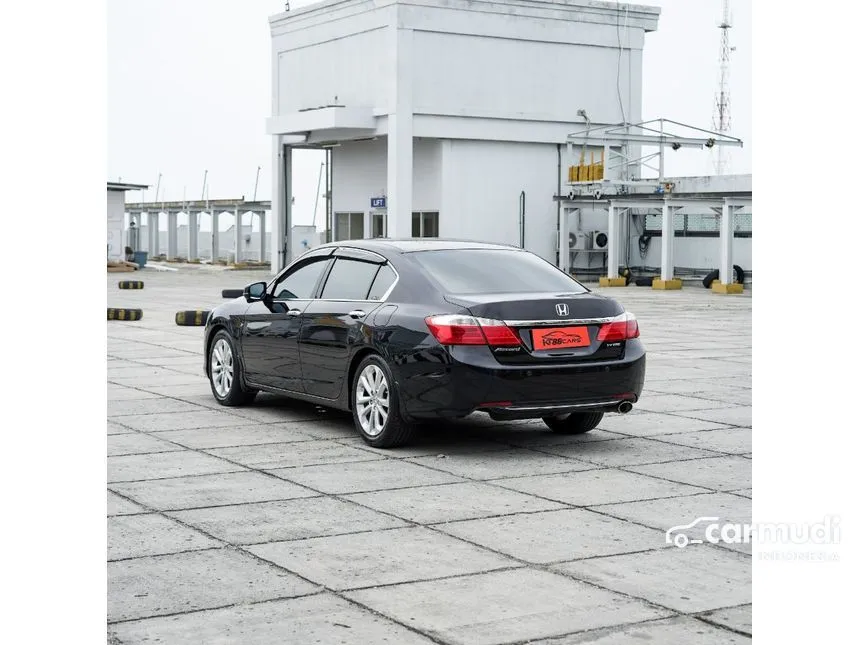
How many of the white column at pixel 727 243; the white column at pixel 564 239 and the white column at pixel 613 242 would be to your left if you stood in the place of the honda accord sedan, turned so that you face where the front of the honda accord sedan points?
0

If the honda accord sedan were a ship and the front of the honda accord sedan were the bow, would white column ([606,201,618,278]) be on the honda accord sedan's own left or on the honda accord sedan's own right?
on the honda accord sedan's own right

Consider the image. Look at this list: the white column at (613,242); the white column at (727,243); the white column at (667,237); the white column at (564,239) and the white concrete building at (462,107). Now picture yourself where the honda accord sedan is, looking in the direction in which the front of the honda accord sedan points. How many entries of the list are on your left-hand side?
0

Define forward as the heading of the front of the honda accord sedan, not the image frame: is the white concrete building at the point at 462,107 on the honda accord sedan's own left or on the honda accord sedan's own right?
on the honda accord sedan's own right

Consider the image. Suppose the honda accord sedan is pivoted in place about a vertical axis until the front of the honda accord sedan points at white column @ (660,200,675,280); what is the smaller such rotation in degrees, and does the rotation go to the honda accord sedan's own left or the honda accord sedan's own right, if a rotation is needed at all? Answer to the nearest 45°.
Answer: approximately 45° to the honda accord sedan's own right

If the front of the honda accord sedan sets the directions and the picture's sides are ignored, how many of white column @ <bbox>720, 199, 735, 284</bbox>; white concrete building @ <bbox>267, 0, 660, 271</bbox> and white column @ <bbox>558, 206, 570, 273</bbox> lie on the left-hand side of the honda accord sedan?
0

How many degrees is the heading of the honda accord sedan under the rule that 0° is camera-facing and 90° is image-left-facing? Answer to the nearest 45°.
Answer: approximately 135°

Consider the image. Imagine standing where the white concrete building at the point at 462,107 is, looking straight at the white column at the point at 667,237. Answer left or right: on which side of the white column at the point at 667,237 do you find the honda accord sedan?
right

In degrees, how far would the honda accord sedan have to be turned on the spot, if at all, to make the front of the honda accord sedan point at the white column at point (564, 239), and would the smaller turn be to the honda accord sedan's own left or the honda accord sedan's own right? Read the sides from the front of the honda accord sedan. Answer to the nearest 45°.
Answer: approximately 45° to the honda accord sedan's own right

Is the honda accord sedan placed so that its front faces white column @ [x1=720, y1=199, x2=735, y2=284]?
no
